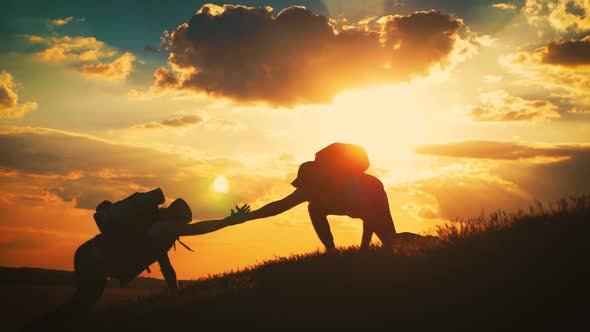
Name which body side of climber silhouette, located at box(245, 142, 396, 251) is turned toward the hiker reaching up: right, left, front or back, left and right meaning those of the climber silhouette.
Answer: front

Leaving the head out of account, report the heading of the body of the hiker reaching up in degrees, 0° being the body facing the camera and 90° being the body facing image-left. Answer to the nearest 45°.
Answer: approximately 270°

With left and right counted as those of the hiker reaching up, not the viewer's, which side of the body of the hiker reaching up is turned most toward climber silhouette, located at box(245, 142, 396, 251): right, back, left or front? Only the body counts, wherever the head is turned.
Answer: front

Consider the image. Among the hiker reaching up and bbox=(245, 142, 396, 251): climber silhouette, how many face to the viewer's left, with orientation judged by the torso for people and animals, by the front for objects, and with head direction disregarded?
1

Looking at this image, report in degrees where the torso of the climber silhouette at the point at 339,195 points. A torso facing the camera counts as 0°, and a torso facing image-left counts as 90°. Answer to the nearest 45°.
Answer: approximately 90°

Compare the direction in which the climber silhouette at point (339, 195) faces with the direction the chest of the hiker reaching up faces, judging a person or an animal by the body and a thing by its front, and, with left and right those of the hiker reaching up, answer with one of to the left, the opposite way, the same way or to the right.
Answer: the opposite way
